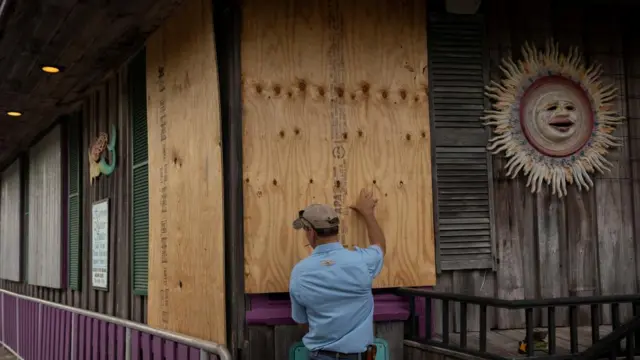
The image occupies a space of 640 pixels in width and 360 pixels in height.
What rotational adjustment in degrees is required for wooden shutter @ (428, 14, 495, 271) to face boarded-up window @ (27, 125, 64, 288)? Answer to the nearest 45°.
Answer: approximately 135° to its right

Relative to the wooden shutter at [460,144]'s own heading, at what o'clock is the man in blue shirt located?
The man in blue shirt is roughly at 1 o'clock from the wooden shutter.

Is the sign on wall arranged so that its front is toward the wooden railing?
no

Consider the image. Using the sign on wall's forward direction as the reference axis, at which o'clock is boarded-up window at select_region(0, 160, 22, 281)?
The boarded-up window is roughly at 4 o'clock from the sign on wall.

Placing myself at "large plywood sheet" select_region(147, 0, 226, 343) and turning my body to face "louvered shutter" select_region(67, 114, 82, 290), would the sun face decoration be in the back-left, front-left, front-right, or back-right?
back-right

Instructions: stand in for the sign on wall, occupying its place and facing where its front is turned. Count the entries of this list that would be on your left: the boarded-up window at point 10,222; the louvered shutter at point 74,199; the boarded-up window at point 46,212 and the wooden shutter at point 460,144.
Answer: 1

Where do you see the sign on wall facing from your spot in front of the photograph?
facing the viewer and to the left of the viewer

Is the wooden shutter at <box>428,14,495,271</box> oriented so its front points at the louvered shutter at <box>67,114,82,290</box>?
no

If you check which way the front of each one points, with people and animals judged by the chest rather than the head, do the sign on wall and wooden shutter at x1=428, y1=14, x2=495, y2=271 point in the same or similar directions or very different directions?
same or similar directions

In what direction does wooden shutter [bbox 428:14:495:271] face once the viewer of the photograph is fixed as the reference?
facing the viewer

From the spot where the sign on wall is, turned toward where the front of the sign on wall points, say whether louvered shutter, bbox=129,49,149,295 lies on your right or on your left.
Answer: on your left

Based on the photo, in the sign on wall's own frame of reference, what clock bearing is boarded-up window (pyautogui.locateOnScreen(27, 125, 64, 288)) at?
The boarded-up window is roughly at 4 o'clock from the sign on wall.

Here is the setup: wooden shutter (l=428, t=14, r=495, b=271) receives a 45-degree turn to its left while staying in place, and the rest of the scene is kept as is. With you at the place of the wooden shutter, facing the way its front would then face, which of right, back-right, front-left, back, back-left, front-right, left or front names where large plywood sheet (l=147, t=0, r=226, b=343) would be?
back-right

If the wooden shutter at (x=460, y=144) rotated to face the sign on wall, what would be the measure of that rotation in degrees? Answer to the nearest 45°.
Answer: approximately 135° to its right
